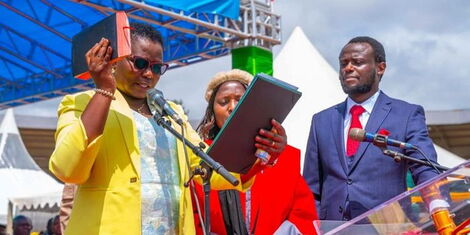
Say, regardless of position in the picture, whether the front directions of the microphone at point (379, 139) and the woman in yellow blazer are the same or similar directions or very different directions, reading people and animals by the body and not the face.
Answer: very different directions

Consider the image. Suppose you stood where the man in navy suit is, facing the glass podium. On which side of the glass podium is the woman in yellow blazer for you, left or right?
right

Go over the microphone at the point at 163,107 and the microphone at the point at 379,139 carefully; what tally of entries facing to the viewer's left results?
2

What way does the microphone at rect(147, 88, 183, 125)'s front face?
to the viewer's left

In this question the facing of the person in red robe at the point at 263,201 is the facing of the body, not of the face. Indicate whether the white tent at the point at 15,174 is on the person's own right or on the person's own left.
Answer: on the person's own right

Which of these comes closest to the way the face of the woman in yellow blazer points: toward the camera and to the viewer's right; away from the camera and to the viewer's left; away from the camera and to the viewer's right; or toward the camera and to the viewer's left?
toward the camera and to the viewer's right

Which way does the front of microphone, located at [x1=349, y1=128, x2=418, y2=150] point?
to the viewer's left

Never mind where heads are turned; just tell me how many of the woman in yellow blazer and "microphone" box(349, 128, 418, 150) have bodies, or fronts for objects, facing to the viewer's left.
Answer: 1

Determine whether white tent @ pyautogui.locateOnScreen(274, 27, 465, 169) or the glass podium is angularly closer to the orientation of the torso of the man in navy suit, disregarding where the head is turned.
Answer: the glass podium

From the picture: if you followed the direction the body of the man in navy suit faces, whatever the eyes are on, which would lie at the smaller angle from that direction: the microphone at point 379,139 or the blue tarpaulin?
the microphone
